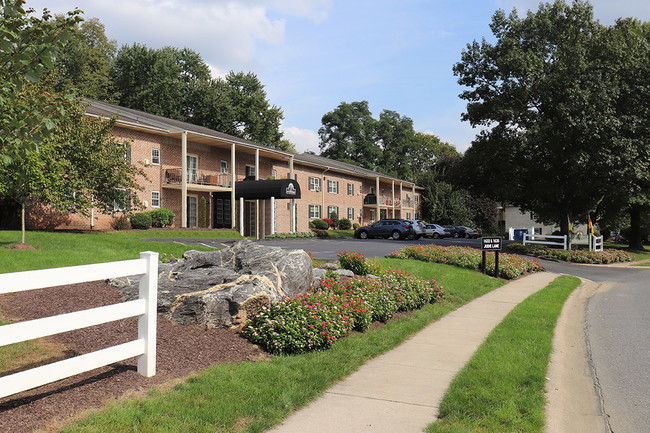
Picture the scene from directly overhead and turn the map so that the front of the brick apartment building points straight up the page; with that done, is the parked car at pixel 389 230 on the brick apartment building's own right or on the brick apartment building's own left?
on the brick apartment building's own left

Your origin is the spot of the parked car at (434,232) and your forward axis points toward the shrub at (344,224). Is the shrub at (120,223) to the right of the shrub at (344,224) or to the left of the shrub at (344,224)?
left

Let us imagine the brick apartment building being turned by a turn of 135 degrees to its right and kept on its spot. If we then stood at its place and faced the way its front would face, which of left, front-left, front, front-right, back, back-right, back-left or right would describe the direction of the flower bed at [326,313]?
left

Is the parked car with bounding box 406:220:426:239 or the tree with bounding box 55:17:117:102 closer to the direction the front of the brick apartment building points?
the parked car

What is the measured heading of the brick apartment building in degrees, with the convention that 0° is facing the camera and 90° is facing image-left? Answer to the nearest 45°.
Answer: approximately 315°

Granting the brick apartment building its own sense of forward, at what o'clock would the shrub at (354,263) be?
The shrub is roughly at 1 o'clock from the brick apartment building.

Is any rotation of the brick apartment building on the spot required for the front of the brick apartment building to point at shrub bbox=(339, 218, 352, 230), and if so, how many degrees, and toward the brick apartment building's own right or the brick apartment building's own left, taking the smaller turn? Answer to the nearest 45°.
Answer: approximately 90° to the brick apartment building's own left

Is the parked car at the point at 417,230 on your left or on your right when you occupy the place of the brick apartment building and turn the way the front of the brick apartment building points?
on your left

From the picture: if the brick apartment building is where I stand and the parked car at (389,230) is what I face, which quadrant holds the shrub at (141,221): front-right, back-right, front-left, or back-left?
back-right

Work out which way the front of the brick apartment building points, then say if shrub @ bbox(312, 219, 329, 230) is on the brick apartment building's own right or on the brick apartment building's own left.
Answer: on the brick apartment building's own left

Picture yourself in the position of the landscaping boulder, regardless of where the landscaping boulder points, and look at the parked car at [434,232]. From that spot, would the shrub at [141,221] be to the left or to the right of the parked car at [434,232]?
left

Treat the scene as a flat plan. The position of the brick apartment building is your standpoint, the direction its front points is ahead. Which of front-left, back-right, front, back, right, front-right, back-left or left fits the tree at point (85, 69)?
back

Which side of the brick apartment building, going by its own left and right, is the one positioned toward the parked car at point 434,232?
left

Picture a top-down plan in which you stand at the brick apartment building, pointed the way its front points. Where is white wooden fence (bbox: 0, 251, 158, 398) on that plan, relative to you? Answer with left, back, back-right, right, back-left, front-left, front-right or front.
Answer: front-right

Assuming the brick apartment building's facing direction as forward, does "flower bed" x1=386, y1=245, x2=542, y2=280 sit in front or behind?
in front
